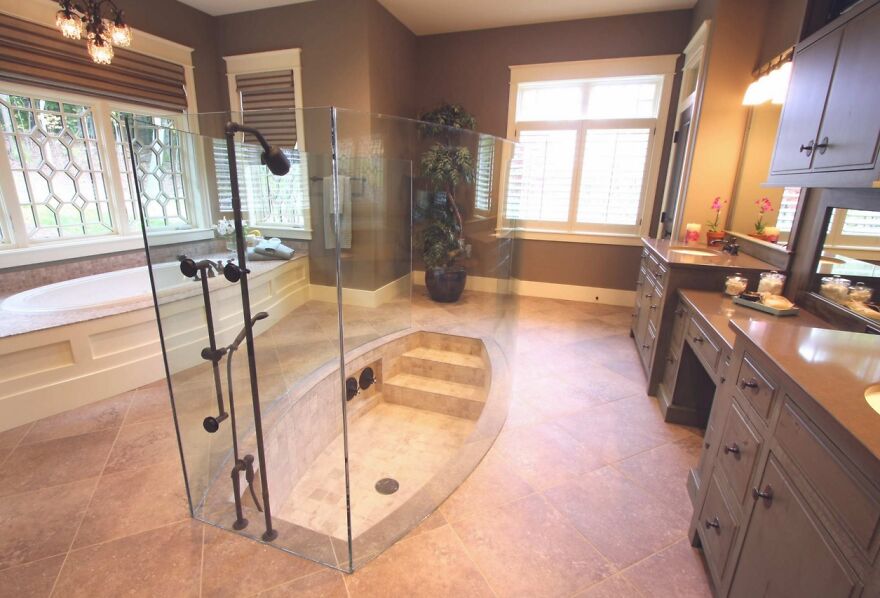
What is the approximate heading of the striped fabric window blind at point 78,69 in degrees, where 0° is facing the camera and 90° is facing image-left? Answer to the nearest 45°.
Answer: approximately 315°

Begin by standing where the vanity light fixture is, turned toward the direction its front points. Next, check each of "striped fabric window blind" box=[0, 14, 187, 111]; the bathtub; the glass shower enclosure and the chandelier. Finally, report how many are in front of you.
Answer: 4

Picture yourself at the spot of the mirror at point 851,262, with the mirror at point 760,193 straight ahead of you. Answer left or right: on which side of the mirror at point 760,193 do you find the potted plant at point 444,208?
left

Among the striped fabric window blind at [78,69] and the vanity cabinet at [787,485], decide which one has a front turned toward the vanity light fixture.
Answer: the striped fabric window blind

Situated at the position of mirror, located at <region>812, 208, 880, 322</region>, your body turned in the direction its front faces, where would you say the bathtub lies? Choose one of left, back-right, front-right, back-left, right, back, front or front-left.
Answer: front

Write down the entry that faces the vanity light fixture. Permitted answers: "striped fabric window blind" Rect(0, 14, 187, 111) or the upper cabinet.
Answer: the striped fabric window blind

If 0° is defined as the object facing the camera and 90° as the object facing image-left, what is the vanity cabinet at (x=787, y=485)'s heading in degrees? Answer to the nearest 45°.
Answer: approximately 45°

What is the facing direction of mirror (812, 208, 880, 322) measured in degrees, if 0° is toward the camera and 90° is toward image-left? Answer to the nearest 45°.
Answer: approximately 45°

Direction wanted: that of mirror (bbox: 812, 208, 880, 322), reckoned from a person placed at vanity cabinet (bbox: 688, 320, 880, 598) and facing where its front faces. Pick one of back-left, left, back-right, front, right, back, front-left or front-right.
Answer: back-right

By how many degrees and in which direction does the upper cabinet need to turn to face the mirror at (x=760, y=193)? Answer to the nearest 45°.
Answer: approximately 135° to its right

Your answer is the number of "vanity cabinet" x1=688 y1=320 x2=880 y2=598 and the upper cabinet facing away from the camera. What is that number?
0

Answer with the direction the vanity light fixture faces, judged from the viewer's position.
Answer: facing the viewer and to the left of the viewer

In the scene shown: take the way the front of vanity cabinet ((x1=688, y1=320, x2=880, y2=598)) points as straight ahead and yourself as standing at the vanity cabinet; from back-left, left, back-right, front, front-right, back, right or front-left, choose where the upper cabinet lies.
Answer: back-right
